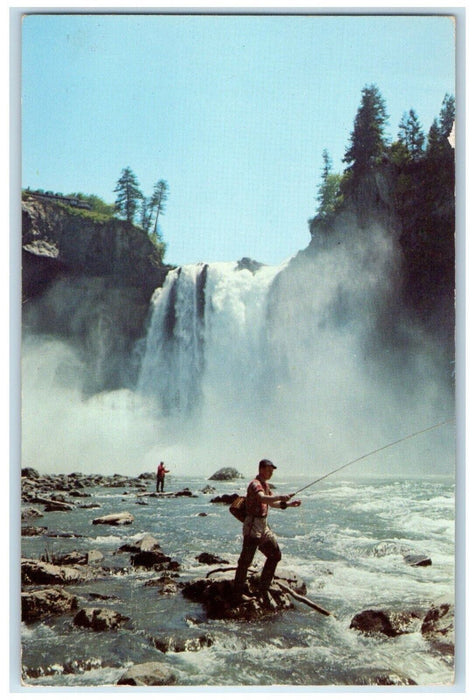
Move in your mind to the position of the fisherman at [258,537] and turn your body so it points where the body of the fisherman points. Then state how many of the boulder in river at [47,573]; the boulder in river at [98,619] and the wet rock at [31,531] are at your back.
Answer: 3

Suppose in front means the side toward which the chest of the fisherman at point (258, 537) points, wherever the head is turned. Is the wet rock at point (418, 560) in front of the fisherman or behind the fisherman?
in front

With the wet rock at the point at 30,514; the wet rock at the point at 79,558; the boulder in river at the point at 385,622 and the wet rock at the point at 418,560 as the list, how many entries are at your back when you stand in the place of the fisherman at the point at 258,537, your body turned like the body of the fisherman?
2

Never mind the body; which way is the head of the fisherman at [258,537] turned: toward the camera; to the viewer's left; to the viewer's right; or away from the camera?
to the viewer's right

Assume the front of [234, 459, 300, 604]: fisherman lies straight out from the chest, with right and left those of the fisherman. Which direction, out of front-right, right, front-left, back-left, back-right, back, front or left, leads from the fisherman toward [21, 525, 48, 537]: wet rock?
back

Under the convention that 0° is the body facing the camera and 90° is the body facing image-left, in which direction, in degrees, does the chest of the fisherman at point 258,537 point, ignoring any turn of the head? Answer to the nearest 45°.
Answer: approximately 270°

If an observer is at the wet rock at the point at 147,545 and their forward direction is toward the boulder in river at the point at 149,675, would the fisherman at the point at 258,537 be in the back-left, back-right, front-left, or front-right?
front-left

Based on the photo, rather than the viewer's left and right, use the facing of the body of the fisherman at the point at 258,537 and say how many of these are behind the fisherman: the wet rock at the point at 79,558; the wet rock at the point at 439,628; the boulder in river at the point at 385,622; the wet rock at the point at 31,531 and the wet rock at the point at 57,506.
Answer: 3

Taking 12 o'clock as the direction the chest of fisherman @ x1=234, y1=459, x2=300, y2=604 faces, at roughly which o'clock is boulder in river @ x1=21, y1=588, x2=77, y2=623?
The boulder in river is roughly at 6 o'clock from the fisherman.

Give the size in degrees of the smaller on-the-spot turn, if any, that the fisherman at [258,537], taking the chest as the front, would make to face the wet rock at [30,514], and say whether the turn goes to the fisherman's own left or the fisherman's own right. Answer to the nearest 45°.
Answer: approximately 180°

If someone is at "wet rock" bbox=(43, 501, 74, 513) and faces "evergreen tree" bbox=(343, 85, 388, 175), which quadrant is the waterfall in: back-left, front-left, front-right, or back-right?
front-left

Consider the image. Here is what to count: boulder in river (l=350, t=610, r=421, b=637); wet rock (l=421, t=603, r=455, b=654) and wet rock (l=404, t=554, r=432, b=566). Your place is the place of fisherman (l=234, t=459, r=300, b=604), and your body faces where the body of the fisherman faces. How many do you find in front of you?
3

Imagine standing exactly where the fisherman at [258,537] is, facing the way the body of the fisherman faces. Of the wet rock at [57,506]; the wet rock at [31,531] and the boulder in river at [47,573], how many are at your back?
3
